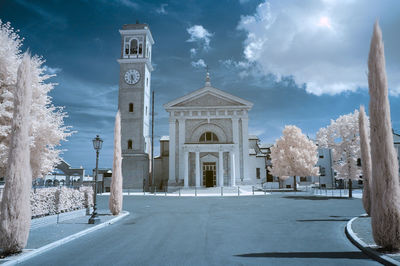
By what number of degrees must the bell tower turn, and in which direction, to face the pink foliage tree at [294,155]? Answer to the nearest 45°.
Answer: approximately 90° to its left

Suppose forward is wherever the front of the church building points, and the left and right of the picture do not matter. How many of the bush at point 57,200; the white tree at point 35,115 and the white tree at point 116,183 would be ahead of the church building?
3

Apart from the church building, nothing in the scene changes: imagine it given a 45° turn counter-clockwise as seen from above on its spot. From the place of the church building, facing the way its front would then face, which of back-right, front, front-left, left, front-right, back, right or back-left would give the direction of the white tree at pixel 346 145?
front

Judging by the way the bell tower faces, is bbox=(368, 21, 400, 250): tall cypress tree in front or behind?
in front

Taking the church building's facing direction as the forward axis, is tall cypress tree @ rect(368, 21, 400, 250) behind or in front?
in front

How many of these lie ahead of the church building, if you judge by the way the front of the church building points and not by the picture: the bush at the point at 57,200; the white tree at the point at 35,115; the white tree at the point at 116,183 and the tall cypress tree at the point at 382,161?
4

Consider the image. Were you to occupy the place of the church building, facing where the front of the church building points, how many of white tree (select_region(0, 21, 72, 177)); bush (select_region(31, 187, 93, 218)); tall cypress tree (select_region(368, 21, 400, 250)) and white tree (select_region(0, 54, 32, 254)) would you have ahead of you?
4

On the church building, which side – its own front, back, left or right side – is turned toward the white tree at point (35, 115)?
front

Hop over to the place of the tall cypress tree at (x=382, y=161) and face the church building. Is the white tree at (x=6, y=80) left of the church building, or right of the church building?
left

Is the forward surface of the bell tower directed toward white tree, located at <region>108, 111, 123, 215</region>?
yes

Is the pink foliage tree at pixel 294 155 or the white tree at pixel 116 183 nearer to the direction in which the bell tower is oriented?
the white tree

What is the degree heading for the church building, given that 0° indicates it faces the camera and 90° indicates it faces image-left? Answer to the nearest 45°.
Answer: approximately 0°
